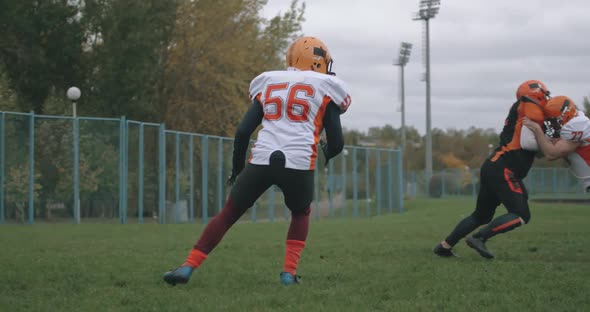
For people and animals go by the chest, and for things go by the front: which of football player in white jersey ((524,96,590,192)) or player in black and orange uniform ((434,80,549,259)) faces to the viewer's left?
the football player in white jersey

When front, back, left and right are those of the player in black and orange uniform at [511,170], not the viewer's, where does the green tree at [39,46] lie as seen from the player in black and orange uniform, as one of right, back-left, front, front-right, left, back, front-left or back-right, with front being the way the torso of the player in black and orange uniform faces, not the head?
back-left

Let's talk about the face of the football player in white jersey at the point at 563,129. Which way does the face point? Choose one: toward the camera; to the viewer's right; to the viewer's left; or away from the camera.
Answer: to the viewer's left

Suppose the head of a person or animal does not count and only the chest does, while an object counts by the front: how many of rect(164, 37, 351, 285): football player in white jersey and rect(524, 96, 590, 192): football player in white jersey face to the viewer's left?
1

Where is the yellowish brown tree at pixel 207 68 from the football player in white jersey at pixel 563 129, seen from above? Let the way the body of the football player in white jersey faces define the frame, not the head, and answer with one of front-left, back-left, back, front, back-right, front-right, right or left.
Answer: front-right

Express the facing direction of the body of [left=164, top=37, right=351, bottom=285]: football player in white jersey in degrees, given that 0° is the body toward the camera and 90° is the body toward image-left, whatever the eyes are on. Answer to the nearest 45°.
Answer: approximately 225°

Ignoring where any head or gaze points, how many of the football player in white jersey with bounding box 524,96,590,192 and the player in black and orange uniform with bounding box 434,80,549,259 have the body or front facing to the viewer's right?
1

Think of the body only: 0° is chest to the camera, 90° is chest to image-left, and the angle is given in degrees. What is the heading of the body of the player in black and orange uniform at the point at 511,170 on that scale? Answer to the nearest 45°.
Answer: approximately 270°

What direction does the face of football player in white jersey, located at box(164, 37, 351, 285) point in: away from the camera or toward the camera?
away from the camera

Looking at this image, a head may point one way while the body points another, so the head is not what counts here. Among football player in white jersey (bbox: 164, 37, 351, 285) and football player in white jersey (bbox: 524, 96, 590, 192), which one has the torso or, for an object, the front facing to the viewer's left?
football player in white jersey (bbox: 524, 96, 590, 192)

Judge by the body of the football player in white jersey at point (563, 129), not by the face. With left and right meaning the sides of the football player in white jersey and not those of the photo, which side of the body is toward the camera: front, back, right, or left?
left

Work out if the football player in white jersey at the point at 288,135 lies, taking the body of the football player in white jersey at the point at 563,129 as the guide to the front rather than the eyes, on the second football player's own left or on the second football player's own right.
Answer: on the second football player's own left

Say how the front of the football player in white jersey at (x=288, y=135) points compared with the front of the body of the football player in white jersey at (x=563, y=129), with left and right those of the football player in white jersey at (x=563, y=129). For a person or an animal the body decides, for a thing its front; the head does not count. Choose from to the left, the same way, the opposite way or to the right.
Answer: to the right
